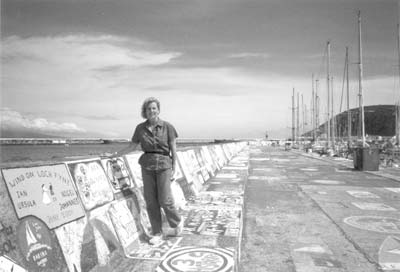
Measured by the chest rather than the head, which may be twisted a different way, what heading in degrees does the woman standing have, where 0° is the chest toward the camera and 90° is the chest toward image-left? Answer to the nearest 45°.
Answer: approximately 0°

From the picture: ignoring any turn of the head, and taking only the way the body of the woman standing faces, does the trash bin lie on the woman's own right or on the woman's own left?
on the woman's own left
